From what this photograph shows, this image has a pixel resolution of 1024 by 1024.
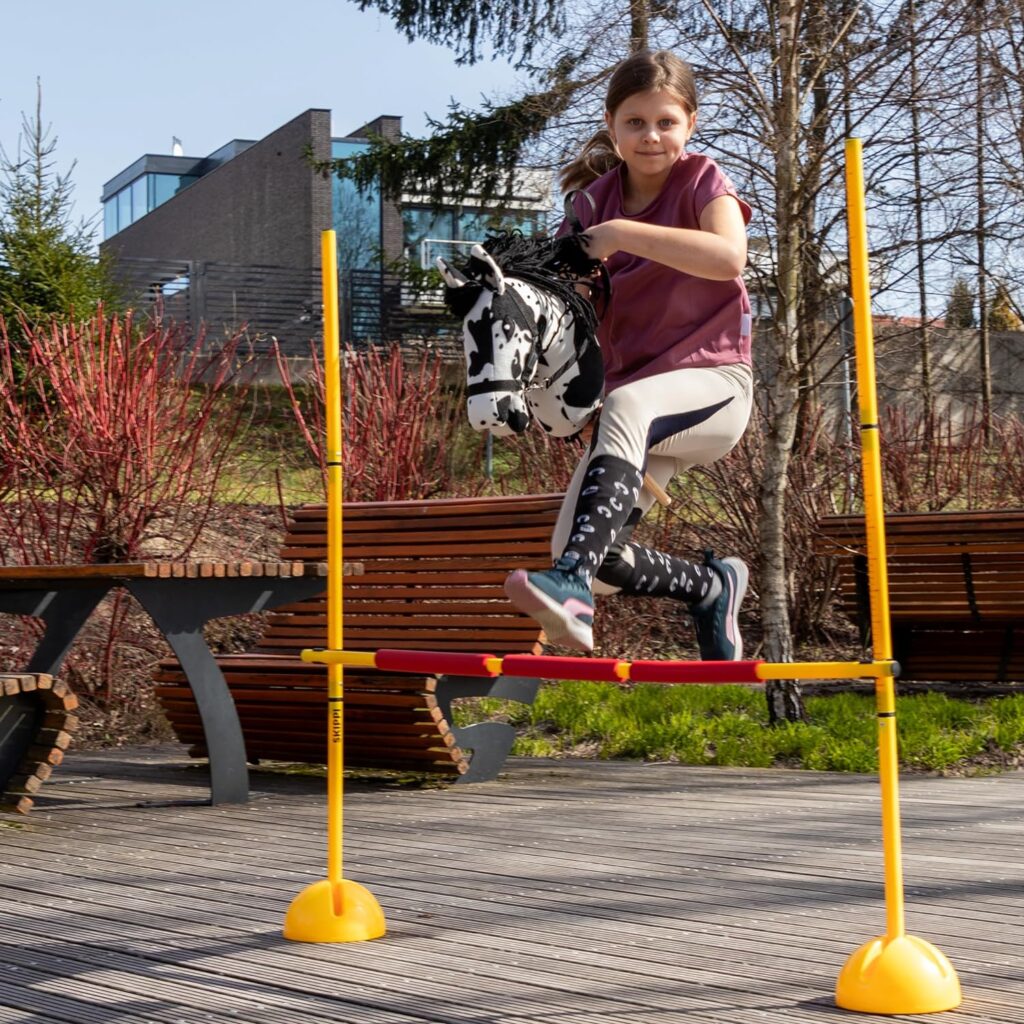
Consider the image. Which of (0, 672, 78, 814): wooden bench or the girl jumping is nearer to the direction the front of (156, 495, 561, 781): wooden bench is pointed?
the wooden bench

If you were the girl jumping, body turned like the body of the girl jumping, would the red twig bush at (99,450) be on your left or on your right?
on your right

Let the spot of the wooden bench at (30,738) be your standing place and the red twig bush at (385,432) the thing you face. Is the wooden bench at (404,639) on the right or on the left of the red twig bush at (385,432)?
right

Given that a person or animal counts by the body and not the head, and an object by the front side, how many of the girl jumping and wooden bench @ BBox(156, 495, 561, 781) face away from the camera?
0
